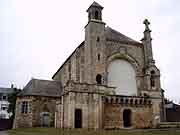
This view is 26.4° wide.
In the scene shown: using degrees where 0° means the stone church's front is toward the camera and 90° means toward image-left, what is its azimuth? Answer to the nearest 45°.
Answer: approximately 315°
